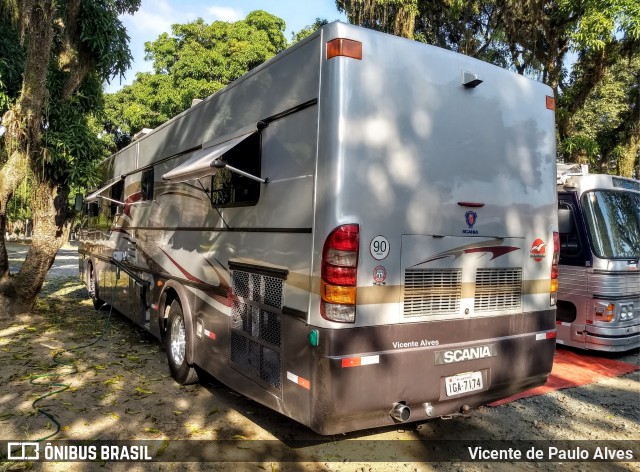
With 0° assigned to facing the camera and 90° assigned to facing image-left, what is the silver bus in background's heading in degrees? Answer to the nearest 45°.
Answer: approximately 315°

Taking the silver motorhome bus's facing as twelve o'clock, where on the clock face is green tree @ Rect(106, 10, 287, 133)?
The green tree is roughly at 1 o'clock from the silver motorhome bus.

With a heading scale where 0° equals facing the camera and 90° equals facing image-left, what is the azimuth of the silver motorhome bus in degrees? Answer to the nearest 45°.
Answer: approximately 135°
